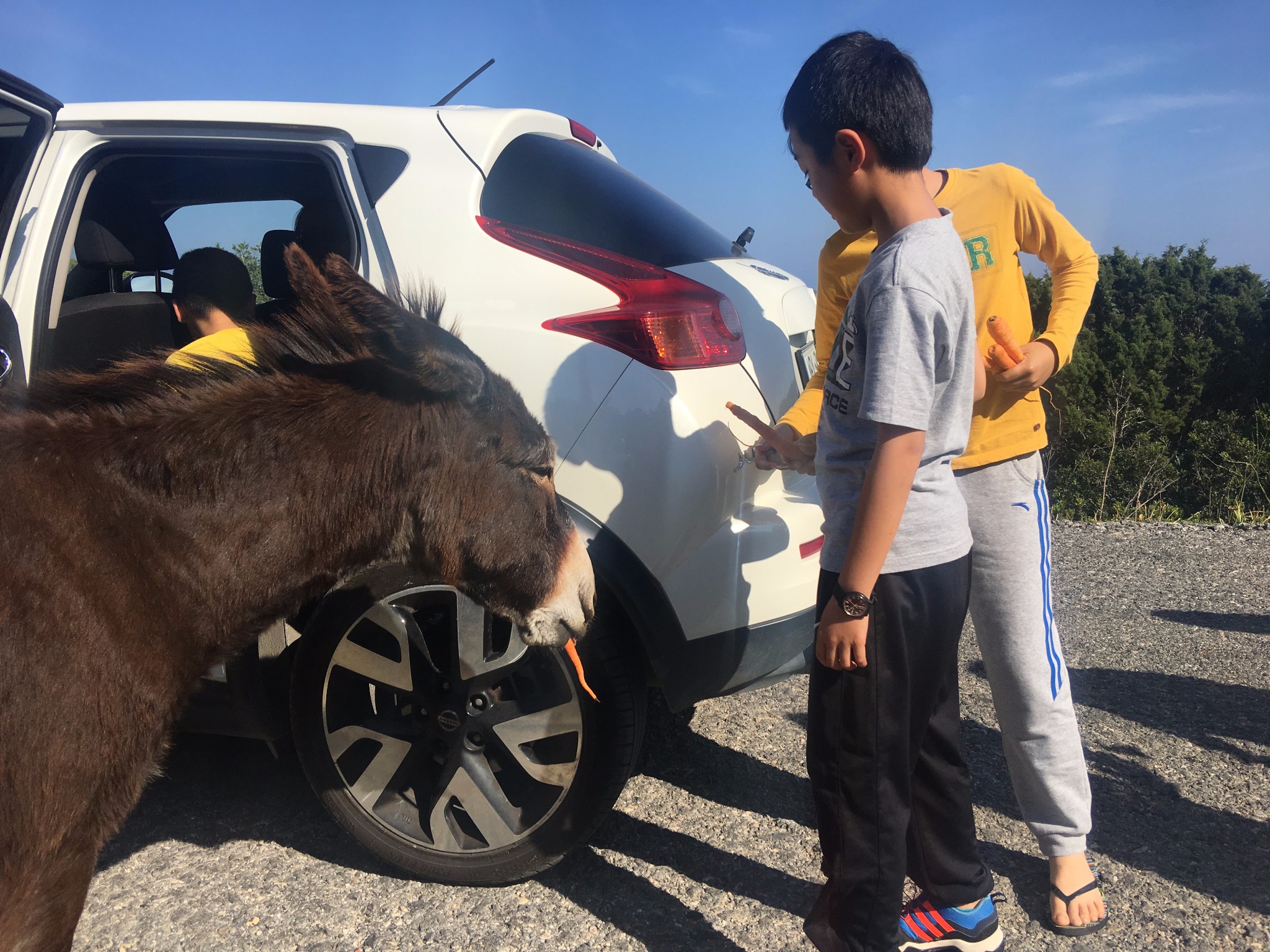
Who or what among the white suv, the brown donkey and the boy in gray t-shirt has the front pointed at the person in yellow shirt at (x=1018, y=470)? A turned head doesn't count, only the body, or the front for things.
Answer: the brown donkey

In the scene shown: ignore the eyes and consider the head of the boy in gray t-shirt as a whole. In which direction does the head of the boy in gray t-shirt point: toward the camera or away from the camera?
away from the camera

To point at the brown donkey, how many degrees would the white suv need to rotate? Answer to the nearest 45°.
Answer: approximately 45° to its left

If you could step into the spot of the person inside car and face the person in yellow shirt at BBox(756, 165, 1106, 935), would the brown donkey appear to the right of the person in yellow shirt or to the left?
right

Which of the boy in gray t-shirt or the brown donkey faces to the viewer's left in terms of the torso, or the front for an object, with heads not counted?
the boy in gray t-shirt

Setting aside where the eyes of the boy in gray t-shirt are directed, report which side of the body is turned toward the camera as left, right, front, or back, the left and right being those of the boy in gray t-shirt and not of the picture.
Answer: left

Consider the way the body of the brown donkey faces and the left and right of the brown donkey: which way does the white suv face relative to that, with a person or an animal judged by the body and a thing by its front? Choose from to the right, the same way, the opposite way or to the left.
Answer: the opposite way

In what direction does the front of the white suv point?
to the viewer's left

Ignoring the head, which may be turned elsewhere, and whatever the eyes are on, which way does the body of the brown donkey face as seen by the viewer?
to the viewer's right

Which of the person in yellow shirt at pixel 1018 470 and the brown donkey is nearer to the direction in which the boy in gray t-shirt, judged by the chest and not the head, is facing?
the brown donkey

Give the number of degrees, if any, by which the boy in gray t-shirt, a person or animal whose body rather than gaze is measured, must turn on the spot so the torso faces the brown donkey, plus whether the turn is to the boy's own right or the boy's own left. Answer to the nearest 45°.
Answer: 0° — they already face it

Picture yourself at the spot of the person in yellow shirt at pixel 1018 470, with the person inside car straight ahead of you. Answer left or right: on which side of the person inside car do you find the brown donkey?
left
